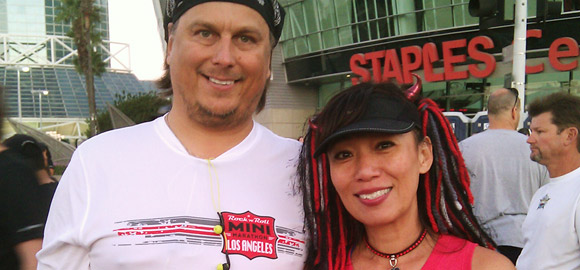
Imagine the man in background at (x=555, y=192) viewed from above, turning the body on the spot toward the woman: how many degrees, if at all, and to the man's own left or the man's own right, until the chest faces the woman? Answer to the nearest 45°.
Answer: approximately 45° to the man's own left

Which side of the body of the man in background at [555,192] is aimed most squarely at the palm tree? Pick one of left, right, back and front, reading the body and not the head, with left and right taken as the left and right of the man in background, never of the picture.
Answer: right

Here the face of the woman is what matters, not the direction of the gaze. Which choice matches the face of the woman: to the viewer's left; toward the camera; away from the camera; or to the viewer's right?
toward the camera

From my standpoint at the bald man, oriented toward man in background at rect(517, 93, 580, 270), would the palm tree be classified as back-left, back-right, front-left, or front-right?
back-right

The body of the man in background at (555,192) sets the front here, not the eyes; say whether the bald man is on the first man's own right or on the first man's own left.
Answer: on the first man's own right

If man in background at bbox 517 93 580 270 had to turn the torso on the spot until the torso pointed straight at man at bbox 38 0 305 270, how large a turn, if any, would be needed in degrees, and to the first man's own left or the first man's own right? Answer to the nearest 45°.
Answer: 0° — they already face them

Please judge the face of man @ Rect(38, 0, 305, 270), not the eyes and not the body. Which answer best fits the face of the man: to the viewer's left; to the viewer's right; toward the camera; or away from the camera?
toward the camera

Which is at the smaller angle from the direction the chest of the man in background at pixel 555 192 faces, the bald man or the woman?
the woman

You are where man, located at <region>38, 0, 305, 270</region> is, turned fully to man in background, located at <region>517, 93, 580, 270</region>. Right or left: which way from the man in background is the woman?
right

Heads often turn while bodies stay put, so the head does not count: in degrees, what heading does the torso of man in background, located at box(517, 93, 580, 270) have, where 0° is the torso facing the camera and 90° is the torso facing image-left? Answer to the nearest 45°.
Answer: approximately 45°
